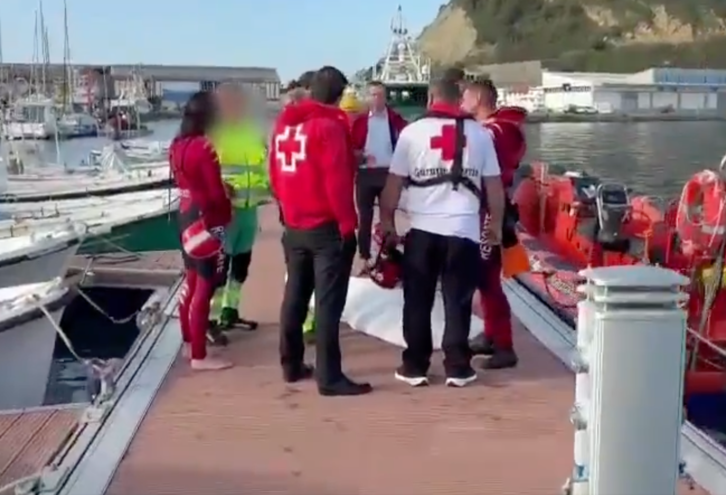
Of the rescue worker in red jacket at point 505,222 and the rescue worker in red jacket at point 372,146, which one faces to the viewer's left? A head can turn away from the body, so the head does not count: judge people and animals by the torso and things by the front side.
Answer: the rescue worker in red jacket at point 505,222

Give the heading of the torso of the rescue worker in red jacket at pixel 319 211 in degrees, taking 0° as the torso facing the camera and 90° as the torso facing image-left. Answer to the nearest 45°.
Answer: approximately 225°

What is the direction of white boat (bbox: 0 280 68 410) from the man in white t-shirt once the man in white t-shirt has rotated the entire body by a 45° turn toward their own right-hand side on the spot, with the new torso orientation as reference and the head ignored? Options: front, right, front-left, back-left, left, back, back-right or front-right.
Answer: left

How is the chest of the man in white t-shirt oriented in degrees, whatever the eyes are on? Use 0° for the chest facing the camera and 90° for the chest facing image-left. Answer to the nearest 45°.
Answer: approximately 180°

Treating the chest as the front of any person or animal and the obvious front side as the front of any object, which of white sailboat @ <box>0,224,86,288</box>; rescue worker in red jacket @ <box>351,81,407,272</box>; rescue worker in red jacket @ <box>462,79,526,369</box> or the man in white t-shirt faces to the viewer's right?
the white sailboat

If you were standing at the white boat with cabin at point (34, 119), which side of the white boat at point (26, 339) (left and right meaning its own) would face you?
left

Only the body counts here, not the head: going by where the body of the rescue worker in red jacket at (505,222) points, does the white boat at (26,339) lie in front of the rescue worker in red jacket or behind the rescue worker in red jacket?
in front

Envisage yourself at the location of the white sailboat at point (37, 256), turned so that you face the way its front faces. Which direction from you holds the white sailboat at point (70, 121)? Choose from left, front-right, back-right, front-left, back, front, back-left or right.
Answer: left

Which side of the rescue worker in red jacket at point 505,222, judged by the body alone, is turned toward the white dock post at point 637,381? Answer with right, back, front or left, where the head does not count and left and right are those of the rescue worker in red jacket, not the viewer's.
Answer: left

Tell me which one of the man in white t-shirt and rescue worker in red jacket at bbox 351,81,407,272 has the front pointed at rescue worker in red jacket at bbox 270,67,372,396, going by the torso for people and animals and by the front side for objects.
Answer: rescue worker in red jacket at bbox 351,81,407,272

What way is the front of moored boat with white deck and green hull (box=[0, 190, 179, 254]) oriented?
to the viewer's right

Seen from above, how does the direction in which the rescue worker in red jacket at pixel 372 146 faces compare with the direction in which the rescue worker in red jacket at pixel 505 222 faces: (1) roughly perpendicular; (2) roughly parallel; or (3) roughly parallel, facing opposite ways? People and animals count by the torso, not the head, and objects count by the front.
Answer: roughly perpendicular

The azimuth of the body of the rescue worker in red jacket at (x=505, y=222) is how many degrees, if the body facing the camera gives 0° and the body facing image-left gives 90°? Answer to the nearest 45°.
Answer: approximately 90°

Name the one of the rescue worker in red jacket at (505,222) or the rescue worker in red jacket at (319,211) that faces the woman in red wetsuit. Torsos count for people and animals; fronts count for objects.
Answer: the rescue worker in red jacket at (505,222)

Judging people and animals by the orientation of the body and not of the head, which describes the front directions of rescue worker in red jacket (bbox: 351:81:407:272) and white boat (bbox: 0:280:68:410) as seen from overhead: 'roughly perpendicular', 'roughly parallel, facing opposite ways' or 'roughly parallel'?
roughly perpendicular

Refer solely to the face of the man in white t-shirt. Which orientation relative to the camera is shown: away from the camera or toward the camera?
away from the camera
